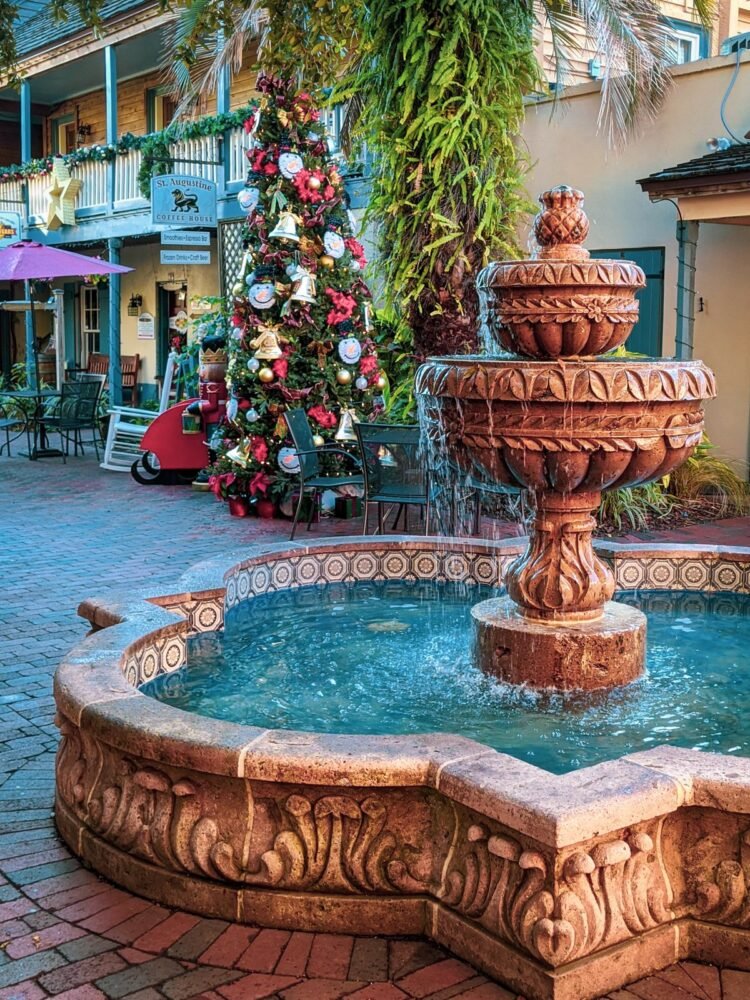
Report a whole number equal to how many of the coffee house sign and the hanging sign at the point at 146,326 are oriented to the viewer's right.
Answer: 0

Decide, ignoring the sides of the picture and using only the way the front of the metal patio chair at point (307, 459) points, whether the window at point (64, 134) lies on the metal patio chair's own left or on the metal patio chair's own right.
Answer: on the metal patio chair's own left

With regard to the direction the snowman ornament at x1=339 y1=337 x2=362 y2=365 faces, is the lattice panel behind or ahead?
behind

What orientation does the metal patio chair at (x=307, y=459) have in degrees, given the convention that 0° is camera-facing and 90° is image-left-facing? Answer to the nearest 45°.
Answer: approximately 270°

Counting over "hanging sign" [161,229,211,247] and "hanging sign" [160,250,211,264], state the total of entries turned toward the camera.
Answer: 2

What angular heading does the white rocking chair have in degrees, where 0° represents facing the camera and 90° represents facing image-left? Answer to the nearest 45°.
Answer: approximately 90°

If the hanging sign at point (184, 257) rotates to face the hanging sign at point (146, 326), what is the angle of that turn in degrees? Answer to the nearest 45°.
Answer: approximately 180°

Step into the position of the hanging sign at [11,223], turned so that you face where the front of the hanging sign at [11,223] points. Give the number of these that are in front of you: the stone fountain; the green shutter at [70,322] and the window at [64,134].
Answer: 1

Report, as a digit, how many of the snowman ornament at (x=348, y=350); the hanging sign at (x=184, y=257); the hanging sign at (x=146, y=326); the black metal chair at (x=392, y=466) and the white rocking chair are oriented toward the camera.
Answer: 3
